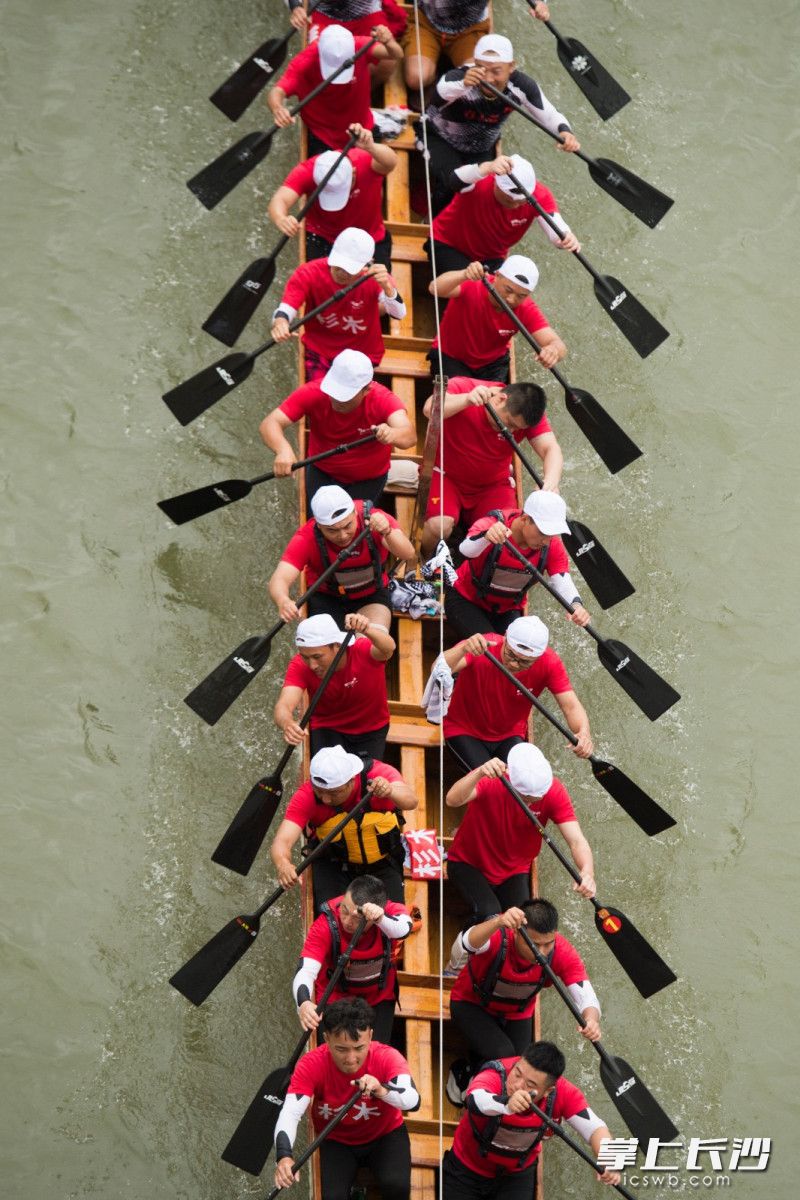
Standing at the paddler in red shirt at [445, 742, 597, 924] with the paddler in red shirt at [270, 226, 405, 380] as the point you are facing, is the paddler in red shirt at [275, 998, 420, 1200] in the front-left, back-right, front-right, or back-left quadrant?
back-left

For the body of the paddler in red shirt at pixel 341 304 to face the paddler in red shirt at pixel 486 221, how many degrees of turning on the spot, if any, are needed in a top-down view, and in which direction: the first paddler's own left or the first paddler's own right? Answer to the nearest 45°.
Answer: approximately 135° to the first paddler's own left

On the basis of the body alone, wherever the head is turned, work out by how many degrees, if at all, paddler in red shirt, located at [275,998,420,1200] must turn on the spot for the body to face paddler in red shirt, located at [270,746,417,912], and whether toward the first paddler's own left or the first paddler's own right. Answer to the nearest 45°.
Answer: approximately 180°

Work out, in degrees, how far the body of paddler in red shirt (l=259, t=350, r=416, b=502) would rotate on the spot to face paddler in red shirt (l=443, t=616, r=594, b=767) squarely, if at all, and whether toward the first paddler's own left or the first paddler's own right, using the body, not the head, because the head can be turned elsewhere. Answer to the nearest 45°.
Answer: approximately 45° to the first paddler's own left

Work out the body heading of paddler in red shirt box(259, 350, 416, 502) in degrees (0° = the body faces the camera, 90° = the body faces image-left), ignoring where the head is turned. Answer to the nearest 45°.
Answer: approximately 0°

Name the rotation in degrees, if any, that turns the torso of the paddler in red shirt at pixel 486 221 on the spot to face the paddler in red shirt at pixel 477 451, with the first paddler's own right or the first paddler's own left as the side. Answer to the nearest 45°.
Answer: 0° — they already face them

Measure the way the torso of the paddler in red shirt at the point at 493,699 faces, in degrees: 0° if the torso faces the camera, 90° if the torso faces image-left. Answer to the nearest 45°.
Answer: approximately 0°
